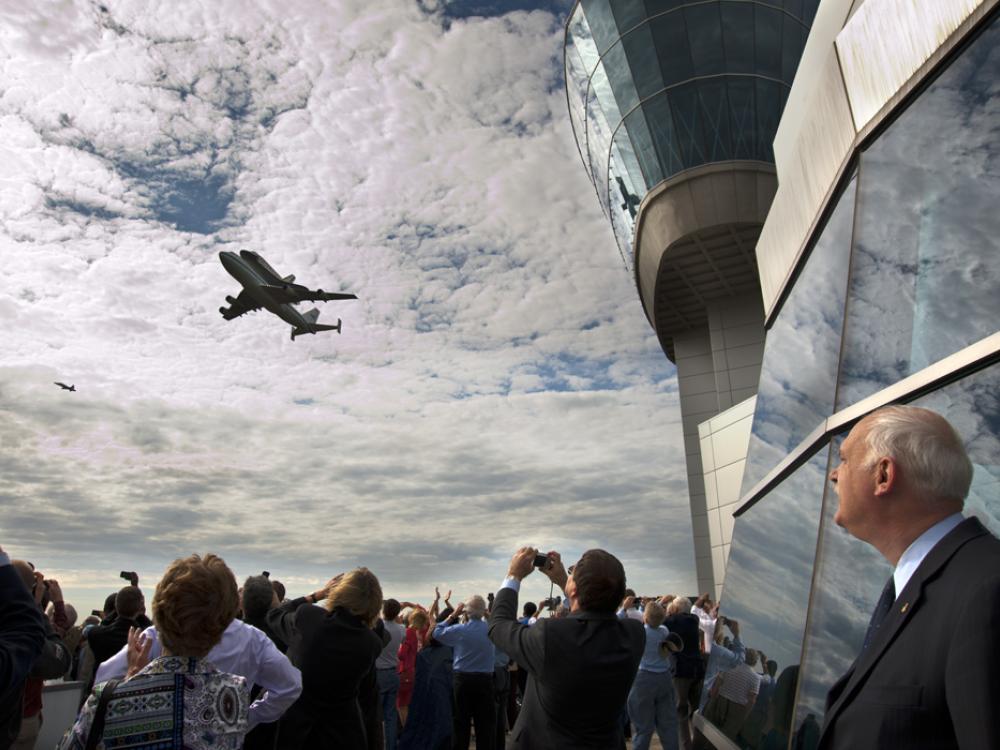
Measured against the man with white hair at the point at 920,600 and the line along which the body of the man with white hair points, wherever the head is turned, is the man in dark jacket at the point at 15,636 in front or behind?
in front

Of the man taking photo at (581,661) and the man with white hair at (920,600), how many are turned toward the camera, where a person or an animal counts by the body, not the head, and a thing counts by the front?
0

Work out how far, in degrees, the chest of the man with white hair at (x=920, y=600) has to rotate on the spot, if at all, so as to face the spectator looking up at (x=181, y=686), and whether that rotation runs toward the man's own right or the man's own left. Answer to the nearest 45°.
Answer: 0° — they already face them

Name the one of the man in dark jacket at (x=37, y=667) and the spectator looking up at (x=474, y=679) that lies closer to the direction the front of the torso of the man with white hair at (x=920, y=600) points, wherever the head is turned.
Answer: the man in dark jacket

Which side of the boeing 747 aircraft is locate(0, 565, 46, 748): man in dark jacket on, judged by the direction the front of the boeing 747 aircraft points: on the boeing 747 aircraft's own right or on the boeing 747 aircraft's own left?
on the boeing 747 aircraft's own left

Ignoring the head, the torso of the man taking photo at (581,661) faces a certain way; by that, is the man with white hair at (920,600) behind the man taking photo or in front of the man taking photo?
behind

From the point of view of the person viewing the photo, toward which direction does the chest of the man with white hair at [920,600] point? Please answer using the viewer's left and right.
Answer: facing to the left of the viewer

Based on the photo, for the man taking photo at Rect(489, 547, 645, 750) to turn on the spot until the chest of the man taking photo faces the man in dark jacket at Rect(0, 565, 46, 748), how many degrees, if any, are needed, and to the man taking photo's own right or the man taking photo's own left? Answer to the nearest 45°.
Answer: approximately 90° to the man taking photo's own left

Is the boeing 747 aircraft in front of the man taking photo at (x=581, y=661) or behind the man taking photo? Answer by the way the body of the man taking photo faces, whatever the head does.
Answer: in front

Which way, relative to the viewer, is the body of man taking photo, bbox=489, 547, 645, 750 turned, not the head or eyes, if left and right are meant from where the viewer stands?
facing away from the viewer and to the left of the viewer

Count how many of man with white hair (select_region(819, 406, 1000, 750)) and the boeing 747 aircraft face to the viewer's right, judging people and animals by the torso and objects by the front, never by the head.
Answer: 0

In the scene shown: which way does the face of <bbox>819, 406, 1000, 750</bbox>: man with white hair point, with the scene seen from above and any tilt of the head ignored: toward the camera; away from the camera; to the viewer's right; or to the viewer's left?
to the viewer's left

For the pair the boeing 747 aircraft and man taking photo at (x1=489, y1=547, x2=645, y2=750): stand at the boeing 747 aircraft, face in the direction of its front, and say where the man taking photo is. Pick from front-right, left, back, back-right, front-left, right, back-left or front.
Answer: front-left

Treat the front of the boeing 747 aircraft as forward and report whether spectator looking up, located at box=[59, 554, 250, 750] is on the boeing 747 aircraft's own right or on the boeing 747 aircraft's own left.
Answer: on the boeing 747 aircraft's own left
